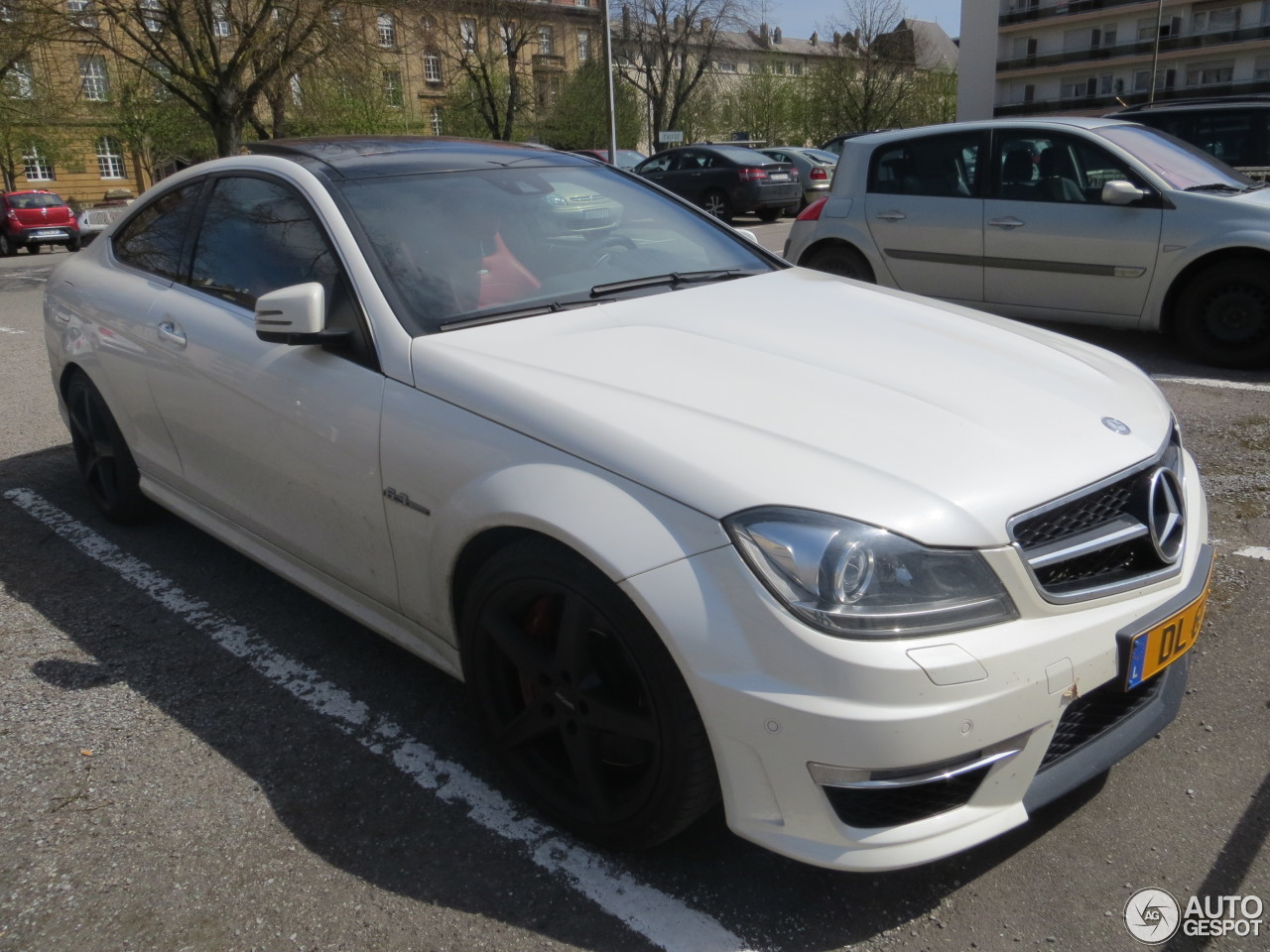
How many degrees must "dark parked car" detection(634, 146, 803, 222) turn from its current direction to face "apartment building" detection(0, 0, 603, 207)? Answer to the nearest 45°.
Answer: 0° — it already faces it

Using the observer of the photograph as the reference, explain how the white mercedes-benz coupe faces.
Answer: facing the viewer and to the right of the viewer

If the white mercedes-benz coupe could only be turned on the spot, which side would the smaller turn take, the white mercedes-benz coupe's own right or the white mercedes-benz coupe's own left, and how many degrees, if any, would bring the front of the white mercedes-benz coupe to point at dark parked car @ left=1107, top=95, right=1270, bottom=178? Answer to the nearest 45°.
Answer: approximately 90° to the white mercedes-benz coupe's own left

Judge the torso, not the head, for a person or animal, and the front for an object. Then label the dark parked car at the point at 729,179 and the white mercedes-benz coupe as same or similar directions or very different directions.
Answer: very different directions

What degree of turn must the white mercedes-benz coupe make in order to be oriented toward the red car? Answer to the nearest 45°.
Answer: approximately 180°

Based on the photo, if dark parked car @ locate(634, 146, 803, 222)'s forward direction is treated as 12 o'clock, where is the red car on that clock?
The red car is roughly at 11 o'clock from the dark parked car.

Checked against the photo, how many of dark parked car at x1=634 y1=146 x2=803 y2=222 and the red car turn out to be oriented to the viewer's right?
0

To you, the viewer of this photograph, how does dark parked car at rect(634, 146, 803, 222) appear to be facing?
facing away from the viewer and to the left of the viewer

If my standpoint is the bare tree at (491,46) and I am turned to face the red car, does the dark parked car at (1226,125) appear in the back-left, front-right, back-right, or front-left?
front-left

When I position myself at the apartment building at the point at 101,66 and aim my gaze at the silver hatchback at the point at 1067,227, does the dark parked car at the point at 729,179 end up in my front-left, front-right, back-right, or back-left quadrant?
front-left

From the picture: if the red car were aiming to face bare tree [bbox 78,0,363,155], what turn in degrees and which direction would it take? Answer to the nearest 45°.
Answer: approximately 90° to its right
